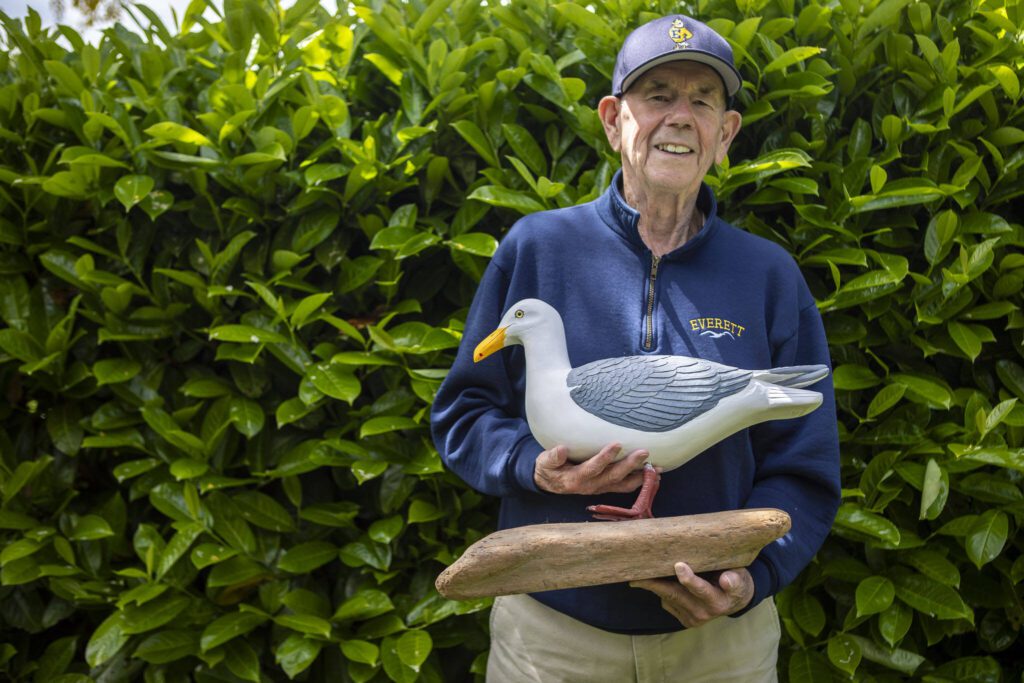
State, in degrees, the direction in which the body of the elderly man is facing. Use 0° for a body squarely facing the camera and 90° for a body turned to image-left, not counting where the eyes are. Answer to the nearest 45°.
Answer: approximately 0°
